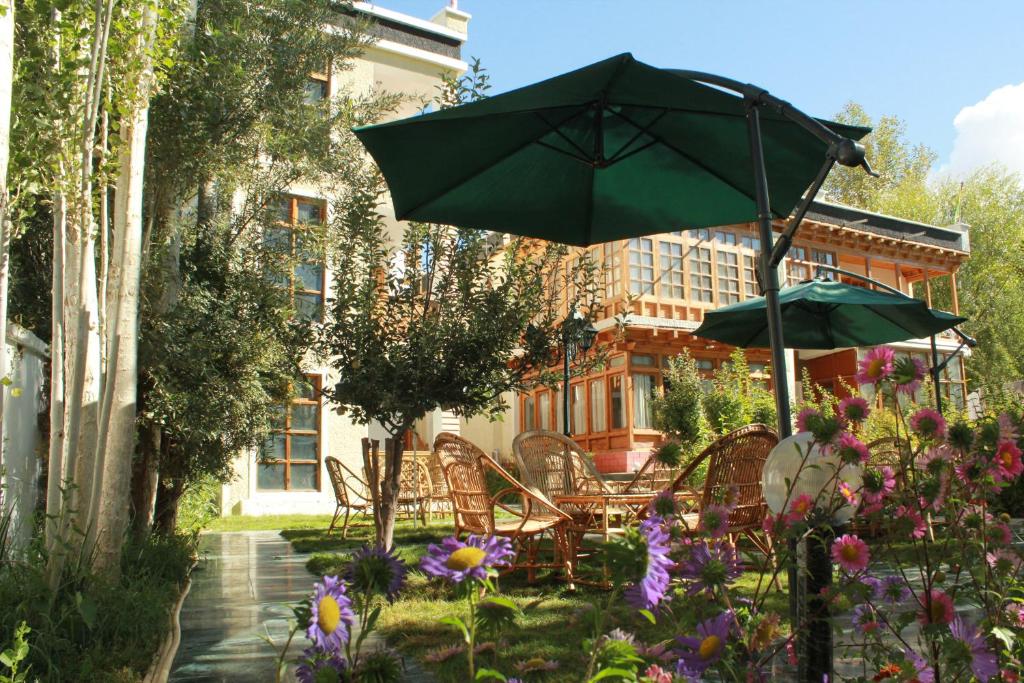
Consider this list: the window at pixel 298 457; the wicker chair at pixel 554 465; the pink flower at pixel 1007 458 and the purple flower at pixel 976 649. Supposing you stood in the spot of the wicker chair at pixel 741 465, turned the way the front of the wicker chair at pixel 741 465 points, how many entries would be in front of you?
2

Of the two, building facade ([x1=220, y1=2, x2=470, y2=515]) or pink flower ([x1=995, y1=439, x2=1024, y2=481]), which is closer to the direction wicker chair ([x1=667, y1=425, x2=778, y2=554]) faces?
the building facade

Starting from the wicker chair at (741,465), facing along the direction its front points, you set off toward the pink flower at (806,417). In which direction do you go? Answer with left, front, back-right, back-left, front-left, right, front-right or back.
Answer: back-left

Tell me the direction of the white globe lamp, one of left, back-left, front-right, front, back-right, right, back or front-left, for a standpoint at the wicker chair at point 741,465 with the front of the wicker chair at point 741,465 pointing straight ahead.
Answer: back-left

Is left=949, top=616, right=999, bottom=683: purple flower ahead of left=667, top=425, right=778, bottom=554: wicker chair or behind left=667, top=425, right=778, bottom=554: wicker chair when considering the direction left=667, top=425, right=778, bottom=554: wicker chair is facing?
behind

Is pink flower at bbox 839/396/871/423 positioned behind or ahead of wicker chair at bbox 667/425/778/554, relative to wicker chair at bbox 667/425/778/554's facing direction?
behind

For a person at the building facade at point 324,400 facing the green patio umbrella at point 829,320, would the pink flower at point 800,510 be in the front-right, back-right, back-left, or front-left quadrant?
front-right

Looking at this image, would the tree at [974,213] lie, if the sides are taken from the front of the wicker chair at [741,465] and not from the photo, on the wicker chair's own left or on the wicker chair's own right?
on the wicker chair's own right

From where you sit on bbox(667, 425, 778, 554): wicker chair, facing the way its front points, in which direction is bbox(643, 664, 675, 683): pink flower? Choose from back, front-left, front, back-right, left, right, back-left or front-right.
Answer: back-left

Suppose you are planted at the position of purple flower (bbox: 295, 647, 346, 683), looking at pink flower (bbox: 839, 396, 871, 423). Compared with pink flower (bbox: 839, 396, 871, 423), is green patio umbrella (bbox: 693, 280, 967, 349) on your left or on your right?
left

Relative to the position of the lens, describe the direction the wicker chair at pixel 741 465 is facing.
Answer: facing away from the viewer and to the left of the viewer

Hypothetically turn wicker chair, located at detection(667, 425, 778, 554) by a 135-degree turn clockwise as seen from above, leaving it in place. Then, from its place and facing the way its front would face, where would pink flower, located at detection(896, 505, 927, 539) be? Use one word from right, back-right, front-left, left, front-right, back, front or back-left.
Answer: right

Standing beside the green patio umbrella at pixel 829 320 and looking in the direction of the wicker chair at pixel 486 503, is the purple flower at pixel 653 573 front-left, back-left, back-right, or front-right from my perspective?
front-left

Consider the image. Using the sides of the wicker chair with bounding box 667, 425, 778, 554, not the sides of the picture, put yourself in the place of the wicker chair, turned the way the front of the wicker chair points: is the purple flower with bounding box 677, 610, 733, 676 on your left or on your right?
on your left
